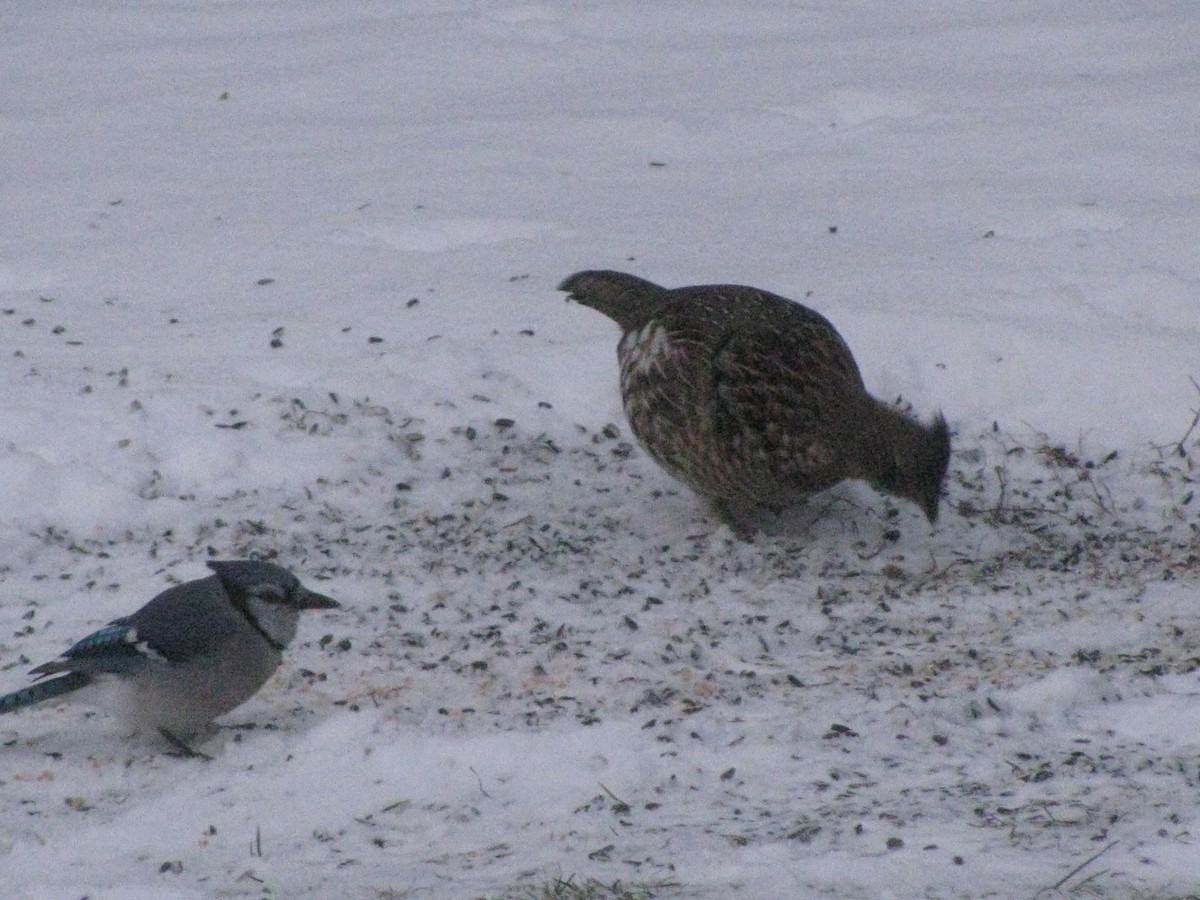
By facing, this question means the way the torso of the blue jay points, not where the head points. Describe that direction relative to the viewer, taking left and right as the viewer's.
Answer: facing to the right of the viewer

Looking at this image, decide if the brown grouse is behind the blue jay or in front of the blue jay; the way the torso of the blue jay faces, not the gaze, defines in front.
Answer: in front
